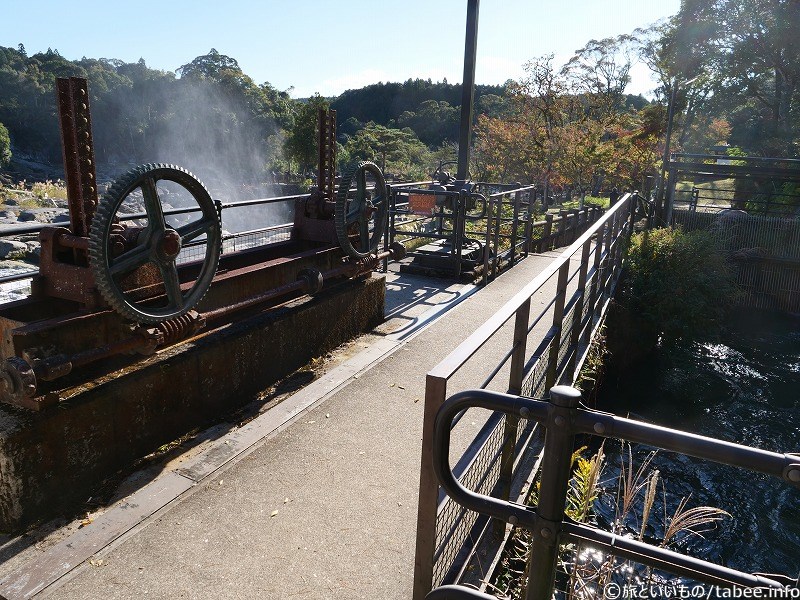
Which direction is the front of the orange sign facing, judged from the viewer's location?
facing the viewer

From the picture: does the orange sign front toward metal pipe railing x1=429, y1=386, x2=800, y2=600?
yes

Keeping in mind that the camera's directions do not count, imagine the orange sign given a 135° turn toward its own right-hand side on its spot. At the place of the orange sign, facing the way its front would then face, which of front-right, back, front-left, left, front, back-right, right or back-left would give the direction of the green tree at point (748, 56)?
right

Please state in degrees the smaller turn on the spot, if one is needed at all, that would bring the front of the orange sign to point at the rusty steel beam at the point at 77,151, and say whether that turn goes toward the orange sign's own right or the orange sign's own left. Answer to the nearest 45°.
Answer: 0° — it already faces it

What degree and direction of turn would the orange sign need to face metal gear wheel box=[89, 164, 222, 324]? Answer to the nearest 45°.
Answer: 0° — it already faces it

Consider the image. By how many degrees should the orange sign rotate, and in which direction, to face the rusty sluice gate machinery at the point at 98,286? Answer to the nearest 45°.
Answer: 0° — it already faces it

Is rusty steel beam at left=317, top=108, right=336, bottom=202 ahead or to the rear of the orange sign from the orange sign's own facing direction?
ahead

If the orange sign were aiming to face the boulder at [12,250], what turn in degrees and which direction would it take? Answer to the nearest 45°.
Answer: approximately 135° to its right

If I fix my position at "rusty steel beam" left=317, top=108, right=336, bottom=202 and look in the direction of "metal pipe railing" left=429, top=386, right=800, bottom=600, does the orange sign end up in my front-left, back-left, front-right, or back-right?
back-left

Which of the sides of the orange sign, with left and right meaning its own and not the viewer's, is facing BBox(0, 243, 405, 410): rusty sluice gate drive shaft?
front

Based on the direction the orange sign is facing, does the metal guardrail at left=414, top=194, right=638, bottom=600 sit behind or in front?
in front
